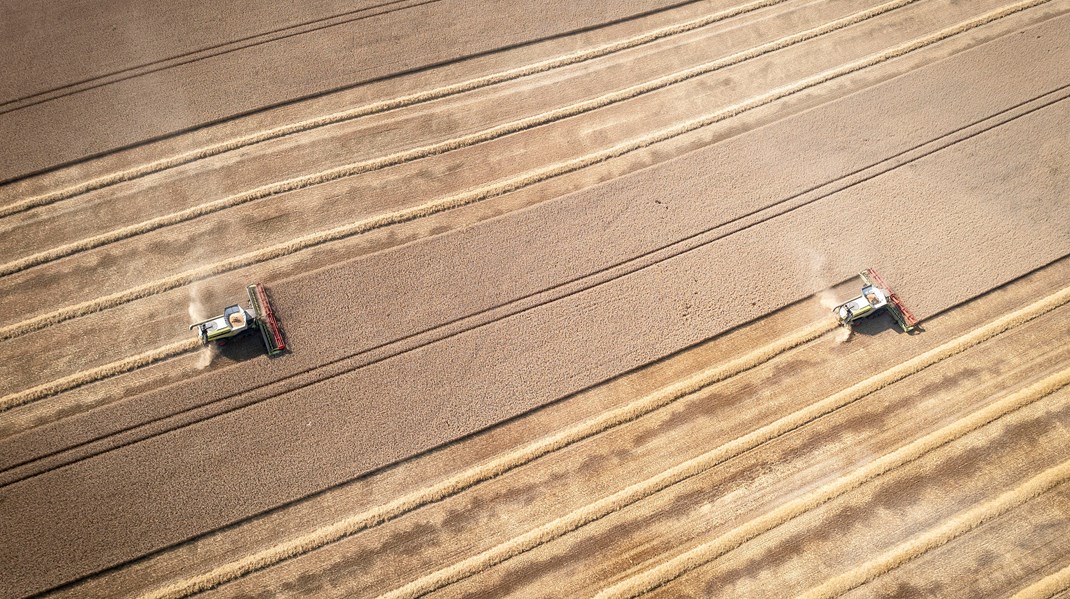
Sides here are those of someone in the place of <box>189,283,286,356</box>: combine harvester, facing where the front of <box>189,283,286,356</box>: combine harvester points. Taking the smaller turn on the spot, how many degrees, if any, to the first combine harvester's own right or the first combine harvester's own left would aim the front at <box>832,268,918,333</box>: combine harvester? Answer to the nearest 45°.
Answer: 0° — it already faces it

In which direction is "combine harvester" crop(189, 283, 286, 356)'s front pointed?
to the viewer's right

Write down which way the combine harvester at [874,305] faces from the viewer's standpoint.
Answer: facing away from the viewer and to the right of the viewer

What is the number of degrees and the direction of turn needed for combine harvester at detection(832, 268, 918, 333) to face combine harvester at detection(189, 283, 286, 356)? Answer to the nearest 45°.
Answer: approximately 180°
